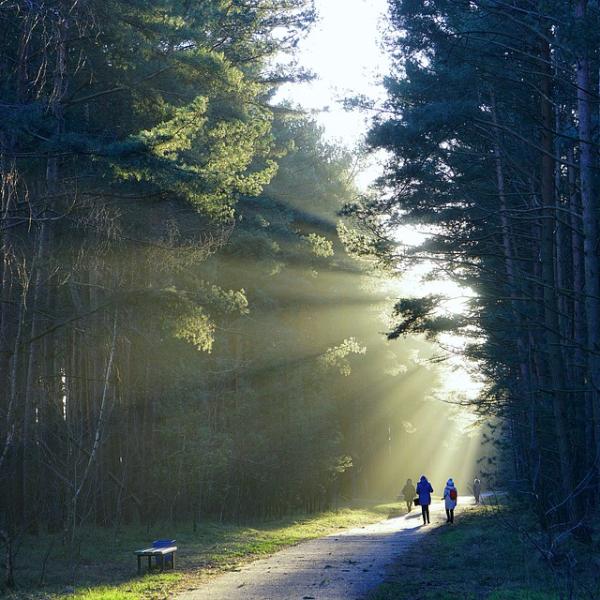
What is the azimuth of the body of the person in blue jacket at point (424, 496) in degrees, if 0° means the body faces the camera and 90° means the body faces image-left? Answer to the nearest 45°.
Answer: approximately 180°

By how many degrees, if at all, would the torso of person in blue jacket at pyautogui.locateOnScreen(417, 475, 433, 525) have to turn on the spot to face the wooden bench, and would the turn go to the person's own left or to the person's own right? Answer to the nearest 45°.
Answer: approximately 180°
